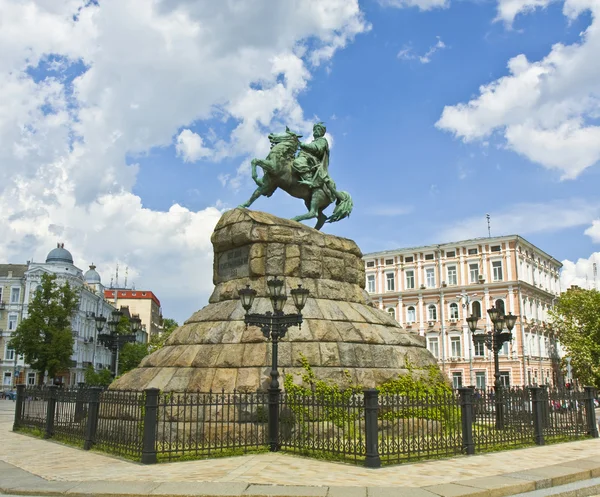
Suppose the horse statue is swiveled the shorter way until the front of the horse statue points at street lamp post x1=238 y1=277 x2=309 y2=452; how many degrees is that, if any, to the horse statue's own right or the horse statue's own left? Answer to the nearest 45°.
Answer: approximately 90° to the horse statue's own left

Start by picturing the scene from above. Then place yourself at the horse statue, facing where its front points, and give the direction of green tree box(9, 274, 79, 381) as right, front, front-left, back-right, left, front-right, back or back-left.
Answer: front-right

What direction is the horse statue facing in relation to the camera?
to the viewer's left

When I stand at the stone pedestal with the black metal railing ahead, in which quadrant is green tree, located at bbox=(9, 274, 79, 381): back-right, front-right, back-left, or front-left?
back-right

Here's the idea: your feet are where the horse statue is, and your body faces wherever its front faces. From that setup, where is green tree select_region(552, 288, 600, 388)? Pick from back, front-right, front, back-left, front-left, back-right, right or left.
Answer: back-right
